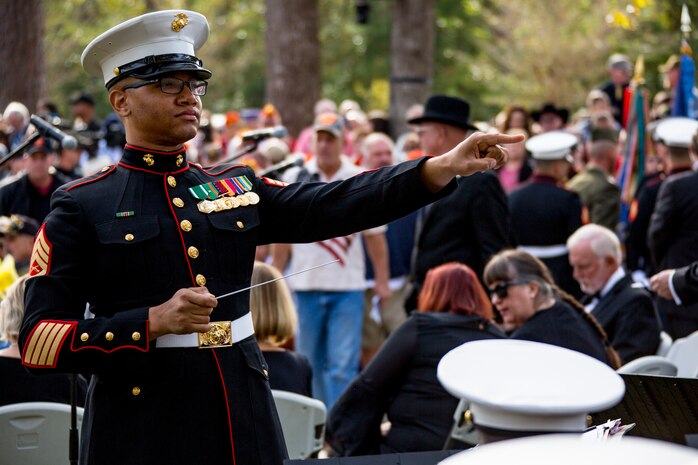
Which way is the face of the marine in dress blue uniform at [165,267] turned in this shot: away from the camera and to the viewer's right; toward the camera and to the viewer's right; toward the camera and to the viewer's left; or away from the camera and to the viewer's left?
toward the camera and to the viewer's right

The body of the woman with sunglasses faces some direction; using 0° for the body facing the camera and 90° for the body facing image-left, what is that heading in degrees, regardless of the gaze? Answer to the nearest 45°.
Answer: approximately 90°

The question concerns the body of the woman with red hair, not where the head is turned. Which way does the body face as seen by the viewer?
away from the camera

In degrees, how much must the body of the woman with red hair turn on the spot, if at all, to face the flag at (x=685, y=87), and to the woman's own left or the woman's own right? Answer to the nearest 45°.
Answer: approximately 45° to the woman's own right

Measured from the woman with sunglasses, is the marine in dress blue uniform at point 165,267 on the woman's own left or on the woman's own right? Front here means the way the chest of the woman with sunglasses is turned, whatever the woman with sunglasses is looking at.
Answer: on the woman's own left

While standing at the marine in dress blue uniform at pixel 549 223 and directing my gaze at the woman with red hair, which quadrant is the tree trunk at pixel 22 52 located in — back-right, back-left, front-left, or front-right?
back-right

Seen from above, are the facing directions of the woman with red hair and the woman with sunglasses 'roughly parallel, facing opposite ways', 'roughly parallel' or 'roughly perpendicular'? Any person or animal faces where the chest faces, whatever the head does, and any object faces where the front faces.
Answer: roughly perpendicular

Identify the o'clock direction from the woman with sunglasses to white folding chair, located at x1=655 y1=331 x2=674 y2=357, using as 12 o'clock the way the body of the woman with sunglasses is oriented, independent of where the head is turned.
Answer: The white folding chair is roughly at 5 o'clock from the woman with sunglasses.

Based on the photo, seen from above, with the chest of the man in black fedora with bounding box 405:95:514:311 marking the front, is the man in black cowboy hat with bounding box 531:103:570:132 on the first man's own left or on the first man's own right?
on the first man's own right
